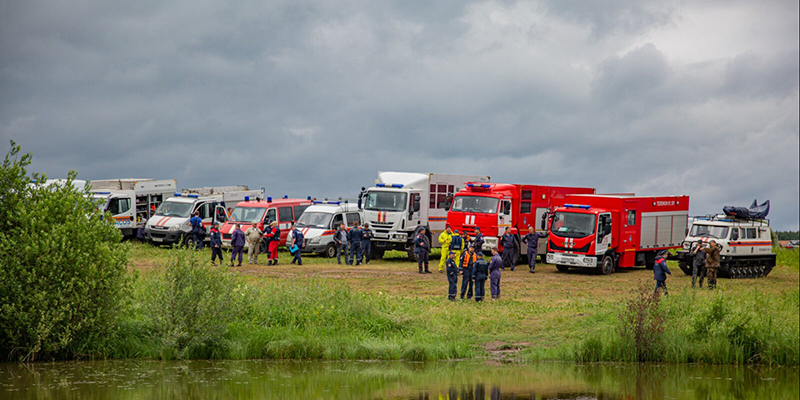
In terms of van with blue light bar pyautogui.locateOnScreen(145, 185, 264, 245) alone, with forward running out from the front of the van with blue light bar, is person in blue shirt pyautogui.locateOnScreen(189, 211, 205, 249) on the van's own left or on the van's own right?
on the van's own left

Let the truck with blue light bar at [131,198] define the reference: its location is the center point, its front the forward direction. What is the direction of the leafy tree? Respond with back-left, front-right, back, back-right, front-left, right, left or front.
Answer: front-left

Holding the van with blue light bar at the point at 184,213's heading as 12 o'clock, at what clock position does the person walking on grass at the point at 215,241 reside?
The person walking on grass is roughly at 10 o'clock from the van with blue light bar.

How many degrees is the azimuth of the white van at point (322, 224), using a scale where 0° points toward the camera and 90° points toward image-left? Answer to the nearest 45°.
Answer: approximately 45°

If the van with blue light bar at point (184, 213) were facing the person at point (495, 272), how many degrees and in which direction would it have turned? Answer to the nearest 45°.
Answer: approximately 90° to its left

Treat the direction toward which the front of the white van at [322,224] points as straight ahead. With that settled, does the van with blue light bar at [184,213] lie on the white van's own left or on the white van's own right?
on the white van's own right
